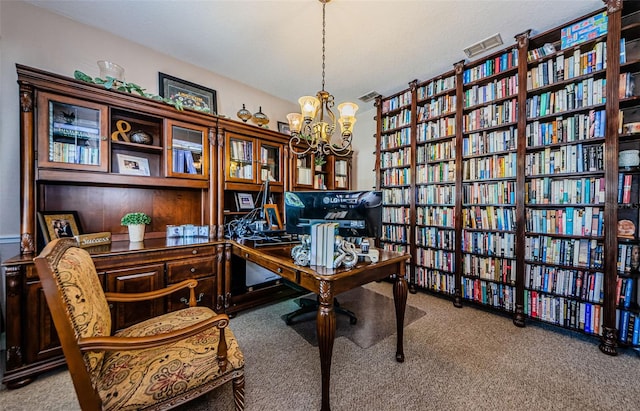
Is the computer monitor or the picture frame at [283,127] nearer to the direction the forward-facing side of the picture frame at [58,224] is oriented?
the computer monitor

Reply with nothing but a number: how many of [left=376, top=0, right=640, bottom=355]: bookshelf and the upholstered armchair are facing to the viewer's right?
1

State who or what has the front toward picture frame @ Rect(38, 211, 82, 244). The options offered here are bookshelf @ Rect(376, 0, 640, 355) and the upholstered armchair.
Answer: the bookshelf

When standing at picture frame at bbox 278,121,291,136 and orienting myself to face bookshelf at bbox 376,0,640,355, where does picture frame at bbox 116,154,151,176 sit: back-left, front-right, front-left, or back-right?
back-right

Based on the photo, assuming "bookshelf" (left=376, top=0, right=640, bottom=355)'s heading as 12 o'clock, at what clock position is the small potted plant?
The small potted plant is roughly at 12 o'clock from the bookshelf.

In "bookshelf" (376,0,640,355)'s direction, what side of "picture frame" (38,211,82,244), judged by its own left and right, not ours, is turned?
front

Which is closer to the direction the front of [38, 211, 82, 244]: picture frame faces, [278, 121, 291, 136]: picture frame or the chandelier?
the chandelier

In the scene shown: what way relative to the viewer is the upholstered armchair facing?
to the viewer's right

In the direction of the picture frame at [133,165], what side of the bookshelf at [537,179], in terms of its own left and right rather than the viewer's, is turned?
front

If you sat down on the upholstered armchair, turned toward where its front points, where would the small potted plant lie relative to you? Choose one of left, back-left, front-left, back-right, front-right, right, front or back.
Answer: left
